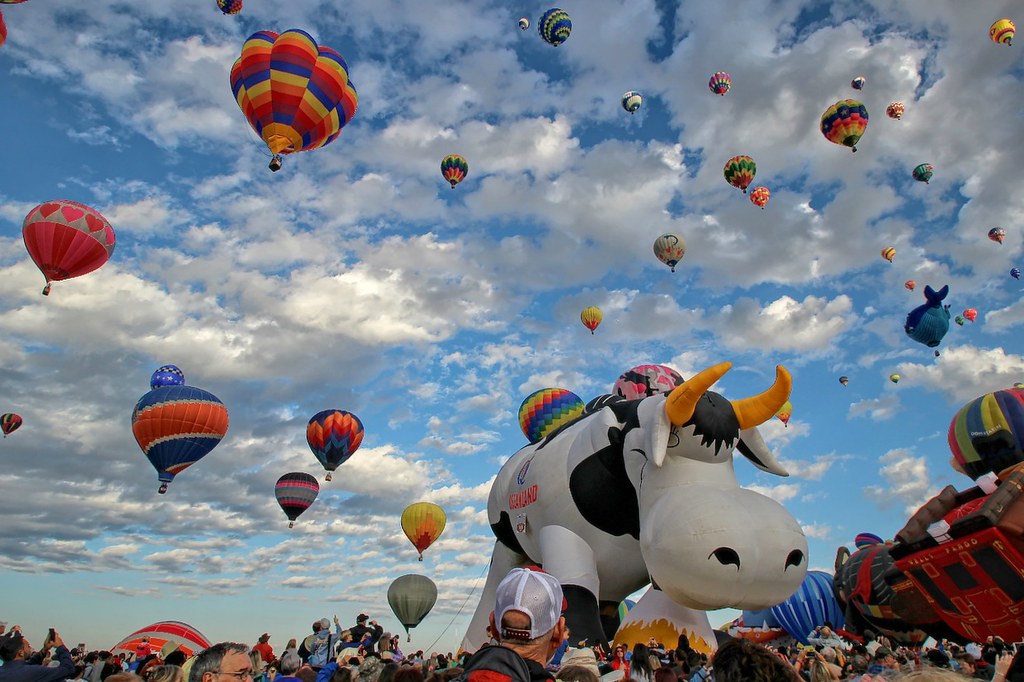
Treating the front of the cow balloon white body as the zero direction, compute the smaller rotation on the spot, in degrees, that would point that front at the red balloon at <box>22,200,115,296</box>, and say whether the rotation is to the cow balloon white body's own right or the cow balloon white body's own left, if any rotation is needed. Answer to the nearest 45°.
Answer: approximately 135° to the cow balloon white body's own right

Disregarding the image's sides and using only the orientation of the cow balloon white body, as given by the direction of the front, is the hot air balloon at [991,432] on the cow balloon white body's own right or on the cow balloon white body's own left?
on the cow balloon white body's own left

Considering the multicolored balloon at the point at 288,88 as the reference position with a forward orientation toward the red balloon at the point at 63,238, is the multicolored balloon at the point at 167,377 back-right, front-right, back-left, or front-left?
front-right

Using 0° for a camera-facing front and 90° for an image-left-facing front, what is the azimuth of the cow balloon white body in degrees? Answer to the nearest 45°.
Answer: approximately 315°

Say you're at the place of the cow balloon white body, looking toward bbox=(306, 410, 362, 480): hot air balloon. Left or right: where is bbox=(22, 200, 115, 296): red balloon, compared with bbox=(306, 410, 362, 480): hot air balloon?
left

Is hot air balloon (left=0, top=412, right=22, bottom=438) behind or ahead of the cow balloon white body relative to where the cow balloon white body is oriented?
behind

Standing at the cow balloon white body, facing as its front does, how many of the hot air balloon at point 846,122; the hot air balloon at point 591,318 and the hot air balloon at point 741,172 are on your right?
0

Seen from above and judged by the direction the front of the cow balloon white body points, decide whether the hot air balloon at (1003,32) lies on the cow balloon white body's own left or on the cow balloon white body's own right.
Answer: on the cow balloon white body's own left

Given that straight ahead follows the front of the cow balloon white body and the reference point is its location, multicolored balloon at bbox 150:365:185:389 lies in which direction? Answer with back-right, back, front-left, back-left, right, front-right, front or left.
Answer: back

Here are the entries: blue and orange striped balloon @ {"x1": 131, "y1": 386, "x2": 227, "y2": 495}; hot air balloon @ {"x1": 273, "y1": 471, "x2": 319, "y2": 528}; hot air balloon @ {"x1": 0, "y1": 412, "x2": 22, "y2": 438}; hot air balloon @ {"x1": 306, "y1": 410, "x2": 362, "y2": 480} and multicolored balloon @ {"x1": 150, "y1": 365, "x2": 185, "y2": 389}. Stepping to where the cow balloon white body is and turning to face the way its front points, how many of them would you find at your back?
5

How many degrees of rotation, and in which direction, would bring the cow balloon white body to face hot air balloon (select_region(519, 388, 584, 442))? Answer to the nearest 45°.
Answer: approximately 135° to its left

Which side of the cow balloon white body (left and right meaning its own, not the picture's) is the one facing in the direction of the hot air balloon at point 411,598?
back
